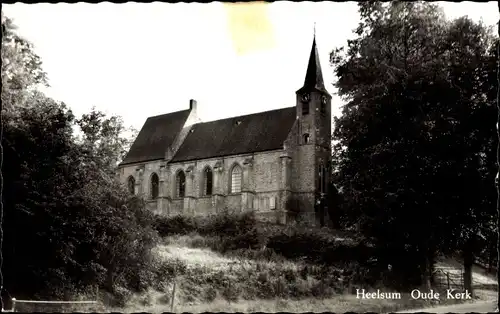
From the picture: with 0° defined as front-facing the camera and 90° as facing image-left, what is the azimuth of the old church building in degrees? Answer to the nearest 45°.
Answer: approximately 315°

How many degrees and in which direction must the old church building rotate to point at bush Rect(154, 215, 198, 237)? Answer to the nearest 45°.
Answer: approximately 90° to its right

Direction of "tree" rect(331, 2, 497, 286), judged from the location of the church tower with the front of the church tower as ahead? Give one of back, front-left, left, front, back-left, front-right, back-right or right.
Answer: front-right

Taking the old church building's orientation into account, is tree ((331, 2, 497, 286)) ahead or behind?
ahead

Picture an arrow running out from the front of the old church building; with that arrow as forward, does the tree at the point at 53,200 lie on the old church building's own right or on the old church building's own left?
on the old church building's own right

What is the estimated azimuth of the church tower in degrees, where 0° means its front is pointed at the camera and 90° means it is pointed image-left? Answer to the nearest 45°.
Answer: approximately 315°
